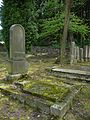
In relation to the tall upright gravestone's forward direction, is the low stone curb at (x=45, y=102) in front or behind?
in front

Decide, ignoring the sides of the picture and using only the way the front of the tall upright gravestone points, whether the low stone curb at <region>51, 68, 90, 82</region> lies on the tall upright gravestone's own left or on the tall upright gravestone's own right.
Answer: on the tall upright gravestone's own left

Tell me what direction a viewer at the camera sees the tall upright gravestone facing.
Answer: facing the viewer and to the right of the viewer

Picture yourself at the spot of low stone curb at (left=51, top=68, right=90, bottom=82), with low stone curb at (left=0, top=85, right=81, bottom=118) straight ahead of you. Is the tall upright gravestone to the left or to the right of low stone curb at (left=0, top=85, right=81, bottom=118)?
right

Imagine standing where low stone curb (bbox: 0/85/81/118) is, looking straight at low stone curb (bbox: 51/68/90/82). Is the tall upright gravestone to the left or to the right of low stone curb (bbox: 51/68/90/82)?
left
